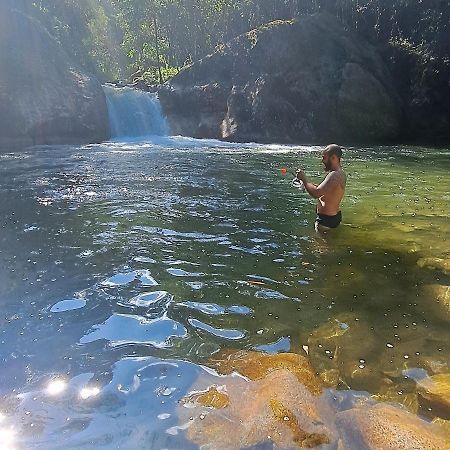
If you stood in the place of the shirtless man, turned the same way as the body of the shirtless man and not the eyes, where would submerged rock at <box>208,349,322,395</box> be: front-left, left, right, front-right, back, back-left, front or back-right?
left

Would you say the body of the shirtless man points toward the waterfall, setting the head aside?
no

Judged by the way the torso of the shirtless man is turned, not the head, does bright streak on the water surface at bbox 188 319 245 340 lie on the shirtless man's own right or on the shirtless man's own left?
on the shirtless man's own left

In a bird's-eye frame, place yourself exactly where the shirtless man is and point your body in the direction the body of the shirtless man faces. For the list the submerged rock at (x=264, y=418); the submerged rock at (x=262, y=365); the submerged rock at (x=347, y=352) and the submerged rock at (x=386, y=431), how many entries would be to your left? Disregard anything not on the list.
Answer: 4

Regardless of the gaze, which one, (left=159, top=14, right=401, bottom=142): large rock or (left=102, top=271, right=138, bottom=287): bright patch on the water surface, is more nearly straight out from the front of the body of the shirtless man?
the bright patch on the water surface

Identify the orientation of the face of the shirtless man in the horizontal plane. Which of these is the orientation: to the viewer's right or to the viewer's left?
to the viewer's left

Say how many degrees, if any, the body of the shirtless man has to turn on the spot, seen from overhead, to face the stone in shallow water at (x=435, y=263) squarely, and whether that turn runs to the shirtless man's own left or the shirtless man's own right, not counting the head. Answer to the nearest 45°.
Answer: approximately 135° to the shirtless man's own left

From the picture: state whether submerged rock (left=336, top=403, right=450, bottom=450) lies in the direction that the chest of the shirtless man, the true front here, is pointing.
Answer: no

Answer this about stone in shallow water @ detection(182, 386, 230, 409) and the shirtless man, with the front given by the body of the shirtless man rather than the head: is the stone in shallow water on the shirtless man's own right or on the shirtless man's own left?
on the shirtless man's own left

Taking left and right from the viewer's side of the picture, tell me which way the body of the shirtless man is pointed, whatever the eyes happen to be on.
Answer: facing to the left of the viewer

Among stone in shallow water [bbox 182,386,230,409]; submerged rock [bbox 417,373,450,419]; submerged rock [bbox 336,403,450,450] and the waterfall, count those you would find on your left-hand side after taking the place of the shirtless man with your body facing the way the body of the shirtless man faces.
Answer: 3

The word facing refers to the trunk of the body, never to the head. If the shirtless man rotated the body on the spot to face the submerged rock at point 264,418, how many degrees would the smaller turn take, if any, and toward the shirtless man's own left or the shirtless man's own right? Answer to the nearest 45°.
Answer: approximately 90° to the shirtless man's own left

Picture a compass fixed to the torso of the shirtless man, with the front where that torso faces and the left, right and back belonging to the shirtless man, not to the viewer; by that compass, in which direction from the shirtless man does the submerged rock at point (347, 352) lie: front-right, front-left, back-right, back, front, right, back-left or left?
left
